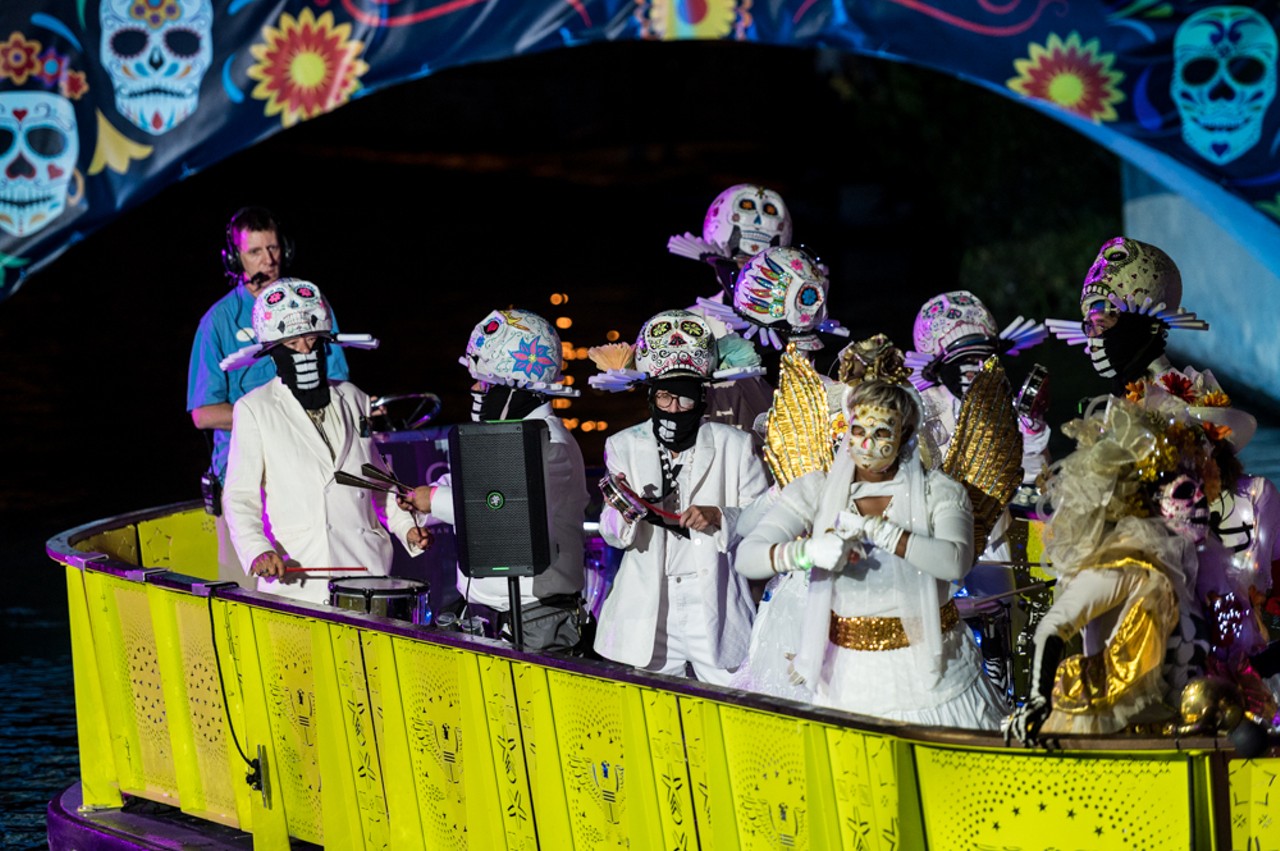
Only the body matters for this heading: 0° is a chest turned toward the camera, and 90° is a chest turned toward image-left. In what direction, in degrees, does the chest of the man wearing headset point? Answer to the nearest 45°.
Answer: approximately 315°

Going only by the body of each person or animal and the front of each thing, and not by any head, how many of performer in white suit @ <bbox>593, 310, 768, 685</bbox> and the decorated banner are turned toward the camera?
2

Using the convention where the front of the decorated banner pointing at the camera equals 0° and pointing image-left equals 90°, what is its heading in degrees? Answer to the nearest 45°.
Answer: approximately 0°

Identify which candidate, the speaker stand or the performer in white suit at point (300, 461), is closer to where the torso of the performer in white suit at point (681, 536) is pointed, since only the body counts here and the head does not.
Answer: the speaker stand
